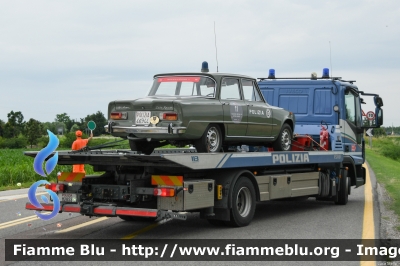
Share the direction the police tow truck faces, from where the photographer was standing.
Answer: facing away from the viewer and to the right of the viewer

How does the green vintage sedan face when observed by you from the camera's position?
facing away from the viewer and to the right of the viewer
